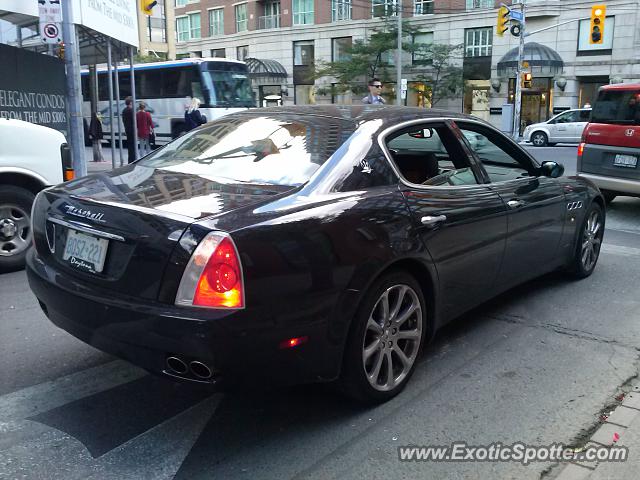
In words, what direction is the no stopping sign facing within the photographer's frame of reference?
facing the viewer

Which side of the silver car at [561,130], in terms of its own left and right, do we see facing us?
left

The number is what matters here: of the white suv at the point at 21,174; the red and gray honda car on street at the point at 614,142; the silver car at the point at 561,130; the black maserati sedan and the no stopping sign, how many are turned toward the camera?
1

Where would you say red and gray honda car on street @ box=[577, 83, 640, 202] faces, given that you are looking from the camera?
facing away from the viewer and to the right of the viewer

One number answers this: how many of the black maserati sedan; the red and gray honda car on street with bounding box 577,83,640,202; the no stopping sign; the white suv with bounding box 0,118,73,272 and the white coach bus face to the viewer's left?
0

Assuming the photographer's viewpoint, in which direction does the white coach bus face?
facing the viewer and to the right of the viewer

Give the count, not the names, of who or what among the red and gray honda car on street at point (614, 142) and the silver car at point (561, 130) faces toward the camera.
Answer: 0

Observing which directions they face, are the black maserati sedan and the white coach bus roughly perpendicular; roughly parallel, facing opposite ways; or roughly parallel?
roughly perpendicular

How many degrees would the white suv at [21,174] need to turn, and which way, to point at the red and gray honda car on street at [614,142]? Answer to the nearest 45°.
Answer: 0° — it already faces it

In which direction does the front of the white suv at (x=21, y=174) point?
to the viewer's right

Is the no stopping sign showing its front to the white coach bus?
no

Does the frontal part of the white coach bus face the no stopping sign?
no

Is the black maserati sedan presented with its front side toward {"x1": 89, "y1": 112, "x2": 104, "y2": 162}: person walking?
no

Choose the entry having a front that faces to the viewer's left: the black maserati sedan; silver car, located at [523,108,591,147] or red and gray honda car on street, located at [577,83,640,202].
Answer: the silver car

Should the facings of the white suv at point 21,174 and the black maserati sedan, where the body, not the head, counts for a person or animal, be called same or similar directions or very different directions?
same or similar directions
